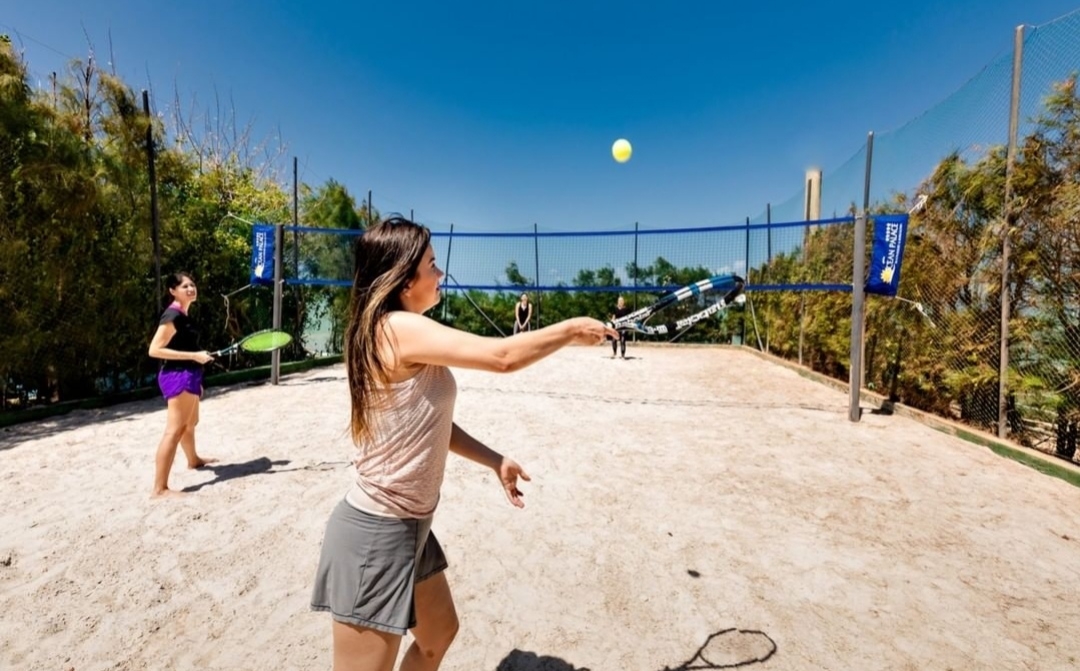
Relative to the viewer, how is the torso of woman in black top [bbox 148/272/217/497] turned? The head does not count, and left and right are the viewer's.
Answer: facing to the right of the viewer

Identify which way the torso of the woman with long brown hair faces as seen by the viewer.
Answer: to the viewer's right

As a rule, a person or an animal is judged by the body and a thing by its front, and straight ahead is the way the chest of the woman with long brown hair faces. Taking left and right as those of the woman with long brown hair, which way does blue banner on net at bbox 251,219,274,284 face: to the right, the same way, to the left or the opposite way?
to the right

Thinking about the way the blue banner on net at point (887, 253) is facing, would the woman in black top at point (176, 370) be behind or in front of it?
in front

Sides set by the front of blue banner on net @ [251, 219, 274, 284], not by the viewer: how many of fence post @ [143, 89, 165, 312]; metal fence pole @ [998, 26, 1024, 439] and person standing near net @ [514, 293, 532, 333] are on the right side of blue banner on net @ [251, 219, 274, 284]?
1

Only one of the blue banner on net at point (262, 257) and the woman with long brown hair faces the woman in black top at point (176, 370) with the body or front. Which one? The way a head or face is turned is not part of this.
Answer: the blue banner on net

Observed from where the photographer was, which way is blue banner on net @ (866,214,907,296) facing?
facing the viewer

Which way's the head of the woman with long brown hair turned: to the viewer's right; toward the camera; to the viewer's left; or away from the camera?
to the viewer's right

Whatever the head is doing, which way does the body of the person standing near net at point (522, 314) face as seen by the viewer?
toward the camera

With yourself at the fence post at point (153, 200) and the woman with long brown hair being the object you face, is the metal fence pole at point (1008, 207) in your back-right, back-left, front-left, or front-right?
front-left

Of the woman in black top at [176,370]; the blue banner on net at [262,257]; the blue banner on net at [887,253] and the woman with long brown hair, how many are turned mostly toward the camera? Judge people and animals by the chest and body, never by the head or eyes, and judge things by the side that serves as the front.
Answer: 2

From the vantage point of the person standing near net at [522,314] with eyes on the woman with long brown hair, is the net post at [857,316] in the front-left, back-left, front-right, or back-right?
front-left
